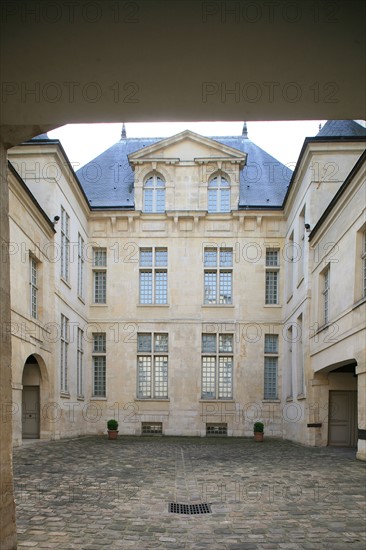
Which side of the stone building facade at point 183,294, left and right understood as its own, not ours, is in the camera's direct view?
front

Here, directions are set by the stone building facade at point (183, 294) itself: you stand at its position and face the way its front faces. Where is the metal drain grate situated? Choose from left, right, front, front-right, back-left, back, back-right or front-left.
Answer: front
